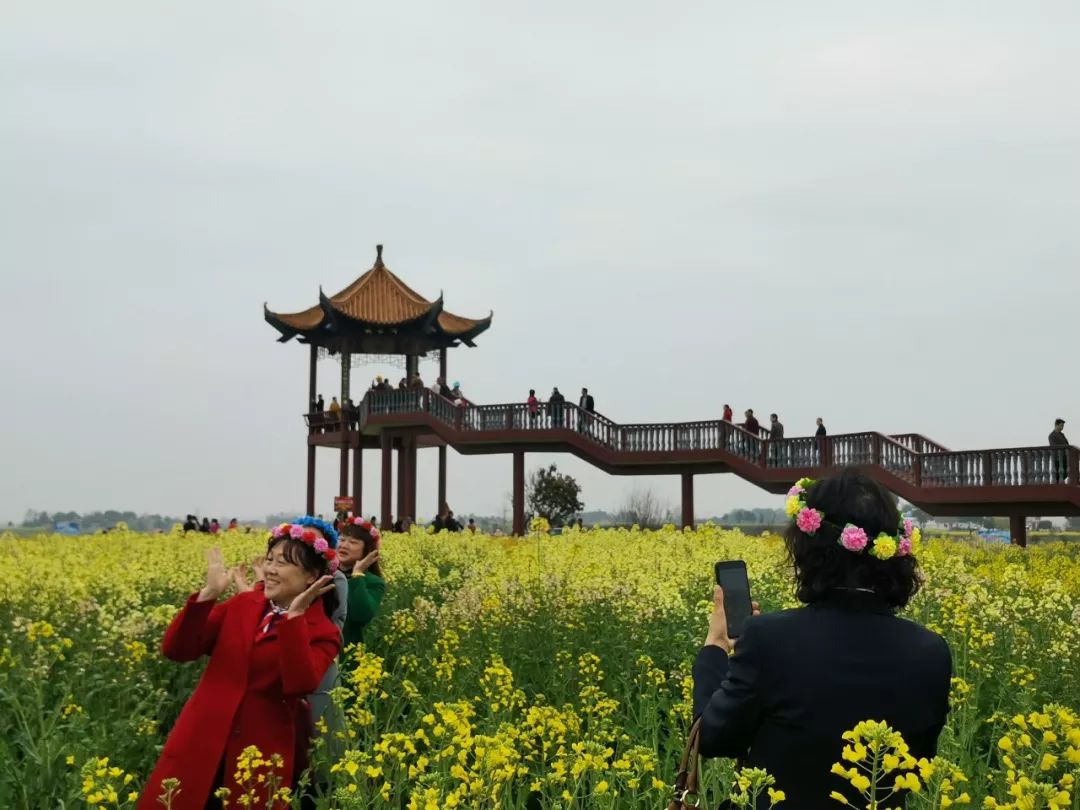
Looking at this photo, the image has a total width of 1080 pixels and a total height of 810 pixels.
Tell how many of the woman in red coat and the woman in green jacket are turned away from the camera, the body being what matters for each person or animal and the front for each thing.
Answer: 0

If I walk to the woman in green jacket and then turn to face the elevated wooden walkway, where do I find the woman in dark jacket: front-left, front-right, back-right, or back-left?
back-right

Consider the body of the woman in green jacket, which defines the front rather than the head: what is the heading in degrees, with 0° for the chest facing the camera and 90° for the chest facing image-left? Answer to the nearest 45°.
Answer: approximately 45°

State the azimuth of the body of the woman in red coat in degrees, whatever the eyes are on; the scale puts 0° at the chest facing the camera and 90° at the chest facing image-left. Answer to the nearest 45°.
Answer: approximately 45°

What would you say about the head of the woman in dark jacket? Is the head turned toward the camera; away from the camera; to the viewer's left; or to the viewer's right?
away from the camera

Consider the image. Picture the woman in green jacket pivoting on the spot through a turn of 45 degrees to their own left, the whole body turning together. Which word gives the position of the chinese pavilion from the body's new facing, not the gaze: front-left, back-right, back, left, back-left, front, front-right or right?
back

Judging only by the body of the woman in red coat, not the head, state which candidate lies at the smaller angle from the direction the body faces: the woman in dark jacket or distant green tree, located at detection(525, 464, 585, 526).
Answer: the woman in dark jacket

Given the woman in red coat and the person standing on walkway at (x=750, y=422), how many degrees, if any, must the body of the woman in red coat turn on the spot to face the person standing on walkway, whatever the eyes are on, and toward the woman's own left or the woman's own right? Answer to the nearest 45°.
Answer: approximately 180°

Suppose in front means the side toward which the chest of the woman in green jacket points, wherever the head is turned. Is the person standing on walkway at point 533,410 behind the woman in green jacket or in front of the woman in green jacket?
behind
